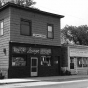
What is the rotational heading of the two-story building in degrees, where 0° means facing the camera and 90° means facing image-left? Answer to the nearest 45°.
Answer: approximately 315°

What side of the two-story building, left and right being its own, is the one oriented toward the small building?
left

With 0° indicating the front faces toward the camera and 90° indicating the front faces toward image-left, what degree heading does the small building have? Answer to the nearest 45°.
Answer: approximately 315°

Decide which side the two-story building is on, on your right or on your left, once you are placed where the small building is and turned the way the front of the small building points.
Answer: on your right
